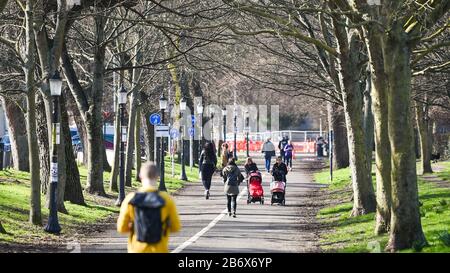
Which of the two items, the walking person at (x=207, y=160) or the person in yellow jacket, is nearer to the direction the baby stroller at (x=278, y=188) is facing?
the person in yellow jacket

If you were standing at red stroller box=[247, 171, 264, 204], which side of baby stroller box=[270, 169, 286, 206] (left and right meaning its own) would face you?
right

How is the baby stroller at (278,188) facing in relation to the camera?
toward the camera

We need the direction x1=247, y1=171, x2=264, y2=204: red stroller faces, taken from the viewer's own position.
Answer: facing the viewer

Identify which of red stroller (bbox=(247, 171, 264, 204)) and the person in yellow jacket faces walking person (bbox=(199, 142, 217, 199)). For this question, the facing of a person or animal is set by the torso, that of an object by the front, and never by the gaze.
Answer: the person in yellow jacket

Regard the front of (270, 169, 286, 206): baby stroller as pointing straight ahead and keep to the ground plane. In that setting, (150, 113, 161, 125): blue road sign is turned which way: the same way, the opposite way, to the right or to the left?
the same way

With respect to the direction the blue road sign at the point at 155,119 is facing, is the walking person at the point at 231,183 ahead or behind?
ahead

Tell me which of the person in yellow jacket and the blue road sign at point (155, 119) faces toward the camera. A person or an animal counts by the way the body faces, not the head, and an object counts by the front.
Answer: the blue road sign

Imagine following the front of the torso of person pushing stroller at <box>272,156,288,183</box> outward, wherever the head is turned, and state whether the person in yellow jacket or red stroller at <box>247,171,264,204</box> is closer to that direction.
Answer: the person in yellow jacket

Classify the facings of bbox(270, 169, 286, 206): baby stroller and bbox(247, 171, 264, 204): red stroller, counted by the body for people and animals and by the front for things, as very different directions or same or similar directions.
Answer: same or similar directions

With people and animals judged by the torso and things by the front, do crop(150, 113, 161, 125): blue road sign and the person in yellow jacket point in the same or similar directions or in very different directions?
very different directions

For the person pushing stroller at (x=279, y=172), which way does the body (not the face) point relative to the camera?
toward the camera

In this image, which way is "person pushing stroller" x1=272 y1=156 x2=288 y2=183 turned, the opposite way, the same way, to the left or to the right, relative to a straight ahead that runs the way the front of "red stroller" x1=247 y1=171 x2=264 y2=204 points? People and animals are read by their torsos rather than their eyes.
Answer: the same way

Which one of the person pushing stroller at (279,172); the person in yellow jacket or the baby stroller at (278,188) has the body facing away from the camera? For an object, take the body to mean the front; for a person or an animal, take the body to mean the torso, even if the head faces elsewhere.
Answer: the person in yellow jacket

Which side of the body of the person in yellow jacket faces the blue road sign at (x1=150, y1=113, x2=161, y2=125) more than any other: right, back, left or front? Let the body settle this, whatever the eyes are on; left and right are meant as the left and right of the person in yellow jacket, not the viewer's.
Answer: front

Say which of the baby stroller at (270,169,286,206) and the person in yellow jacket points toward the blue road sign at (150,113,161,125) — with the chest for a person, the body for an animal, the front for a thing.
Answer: the person in yellow jacket

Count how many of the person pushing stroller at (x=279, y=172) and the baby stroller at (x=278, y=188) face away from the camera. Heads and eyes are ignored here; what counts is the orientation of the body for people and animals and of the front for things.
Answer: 0

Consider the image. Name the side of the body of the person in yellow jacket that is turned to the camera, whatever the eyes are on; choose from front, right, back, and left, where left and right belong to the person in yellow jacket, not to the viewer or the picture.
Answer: back

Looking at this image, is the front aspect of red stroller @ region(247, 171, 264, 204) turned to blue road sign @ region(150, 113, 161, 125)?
no
